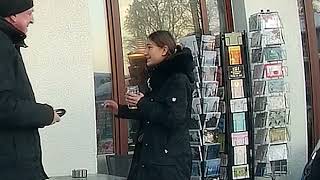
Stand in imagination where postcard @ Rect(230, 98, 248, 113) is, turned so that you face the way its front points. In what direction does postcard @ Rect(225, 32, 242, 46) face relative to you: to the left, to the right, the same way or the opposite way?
the same way

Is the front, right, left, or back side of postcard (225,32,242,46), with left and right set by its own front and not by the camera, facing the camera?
front

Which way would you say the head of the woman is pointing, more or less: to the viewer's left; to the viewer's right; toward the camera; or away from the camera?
to the viewer's left

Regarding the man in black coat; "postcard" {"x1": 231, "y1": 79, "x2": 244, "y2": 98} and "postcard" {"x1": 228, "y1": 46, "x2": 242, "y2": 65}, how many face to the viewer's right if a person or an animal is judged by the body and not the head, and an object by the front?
1

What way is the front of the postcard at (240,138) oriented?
toward the camera

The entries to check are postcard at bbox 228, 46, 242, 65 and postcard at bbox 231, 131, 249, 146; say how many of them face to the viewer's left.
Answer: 0

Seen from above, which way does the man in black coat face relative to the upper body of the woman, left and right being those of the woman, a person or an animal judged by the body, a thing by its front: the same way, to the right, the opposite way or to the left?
the opposite way

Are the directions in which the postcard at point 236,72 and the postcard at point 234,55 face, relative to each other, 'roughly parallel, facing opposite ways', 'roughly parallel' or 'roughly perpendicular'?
roughly parallel

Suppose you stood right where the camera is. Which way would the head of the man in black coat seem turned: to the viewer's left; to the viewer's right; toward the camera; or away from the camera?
to the viewer's right

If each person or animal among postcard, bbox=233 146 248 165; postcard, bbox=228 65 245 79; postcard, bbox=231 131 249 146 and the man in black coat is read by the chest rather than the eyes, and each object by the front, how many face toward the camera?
3

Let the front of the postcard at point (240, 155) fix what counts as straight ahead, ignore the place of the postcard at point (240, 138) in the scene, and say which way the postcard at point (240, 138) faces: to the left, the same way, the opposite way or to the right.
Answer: the same way

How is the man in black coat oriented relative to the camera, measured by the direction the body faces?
to the viewer's right

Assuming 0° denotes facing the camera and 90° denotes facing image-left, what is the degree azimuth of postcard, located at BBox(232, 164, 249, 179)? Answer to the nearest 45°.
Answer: approximately 0°

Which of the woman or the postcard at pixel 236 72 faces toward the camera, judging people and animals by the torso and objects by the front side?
the postcard
